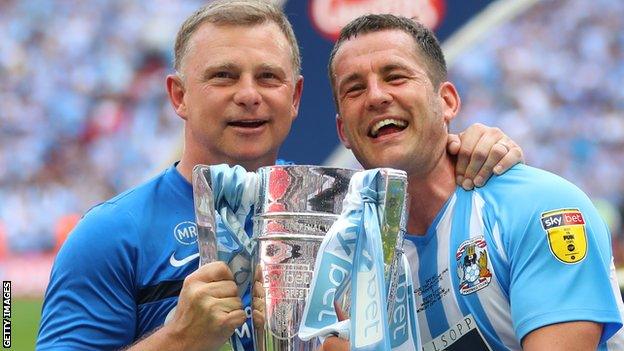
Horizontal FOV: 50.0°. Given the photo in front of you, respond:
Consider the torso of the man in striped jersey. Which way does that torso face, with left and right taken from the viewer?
facing the viewer and to the left of the viewer
